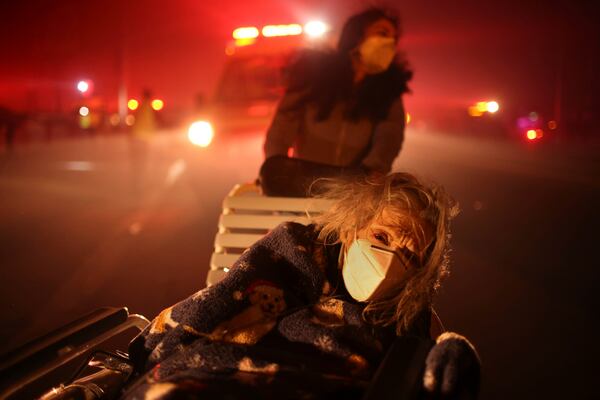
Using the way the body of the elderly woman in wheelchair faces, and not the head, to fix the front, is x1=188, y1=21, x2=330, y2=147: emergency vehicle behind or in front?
behind

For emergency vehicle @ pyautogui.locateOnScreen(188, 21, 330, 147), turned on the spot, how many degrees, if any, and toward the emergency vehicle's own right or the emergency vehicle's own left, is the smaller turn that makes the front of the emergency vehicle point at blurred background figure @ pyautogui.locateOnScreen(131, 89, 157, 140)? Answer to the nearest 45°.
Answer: approximately 135° to the emergency vehicle's own right

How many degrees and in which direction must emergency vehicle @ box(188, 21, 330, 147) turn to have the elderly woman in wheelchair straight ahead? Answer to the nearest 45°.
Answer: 0° — it already faces them

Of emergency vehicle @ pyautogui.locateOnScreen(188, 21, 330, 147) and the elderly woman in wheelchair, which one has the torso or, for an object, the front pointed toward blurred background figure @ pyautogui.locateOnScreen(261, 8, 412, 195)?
the emergency vehicle

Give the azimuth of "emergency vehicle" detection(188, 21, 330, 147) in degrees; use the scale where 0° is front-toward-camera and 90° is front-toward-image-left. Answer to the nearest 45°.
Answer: approximately 0°

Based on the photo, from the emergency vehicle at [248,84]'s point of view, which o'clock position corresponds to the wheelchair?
The wheelchair is roughly at 12 o'clock from the emergency vehicle.

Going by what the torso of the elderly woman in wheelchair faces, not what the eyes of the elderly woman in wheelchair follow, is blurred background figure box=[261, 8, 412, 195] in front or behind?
behind

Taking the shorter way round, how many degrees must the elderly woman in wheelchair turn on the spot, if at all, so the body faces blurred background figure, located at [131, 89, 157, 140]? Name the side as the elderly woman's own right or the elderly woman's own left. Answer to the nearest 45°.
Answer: approximately 180°

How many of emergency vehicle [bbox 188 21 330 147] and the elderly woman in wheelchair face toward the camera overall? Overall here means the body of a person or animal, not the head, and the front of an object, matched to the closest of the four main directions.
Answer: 2

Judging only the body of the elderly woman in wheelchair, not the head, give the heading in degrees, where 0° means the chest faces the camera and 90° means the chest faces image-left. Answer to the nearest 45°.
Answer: approximately 0°
